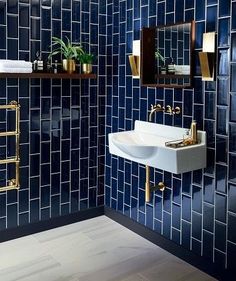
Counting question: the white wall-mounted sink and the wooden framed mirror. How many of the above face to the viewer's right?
0

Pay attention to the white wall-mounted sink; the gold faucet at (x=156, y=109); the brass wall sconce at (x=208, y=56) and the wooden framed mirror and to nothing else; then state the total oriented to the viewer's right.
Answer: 0

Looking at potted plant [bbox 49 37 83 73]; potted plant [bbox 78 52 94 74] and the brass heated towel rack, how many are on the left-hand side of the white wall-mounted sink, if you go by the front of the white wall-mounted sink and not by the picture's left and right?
0

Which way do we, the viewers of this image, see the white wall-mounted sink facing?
facing the viewer and to the left of the viewer

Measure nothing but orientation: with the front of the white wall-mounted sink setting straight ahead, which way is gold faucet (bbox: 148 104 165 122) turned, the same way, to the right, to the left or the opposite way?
the same way

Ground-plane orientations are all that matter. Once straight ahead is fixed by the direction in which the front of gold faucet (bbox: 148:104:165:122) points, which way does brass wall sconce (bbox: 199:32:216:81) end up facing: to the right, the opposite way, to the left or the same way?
the same way

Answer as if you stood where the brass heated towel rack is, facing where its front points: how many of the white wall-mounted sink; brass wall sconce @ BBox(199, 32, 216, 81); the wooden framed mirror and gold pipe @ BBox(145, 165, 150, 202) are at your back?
0

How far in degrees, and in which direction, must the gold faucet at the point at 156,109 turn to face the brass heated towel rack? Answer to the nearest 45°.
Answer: approximately 45° to its right

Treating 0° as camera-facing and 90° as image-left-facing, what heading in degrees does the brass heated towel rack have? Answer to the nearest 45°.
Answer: approximately 315°

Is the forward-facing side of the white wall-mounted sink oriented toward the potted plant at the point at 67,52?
no

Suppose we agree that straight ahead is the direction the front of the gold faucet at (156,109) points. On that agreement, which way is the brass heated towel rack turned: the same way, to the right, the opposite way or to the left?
to the left

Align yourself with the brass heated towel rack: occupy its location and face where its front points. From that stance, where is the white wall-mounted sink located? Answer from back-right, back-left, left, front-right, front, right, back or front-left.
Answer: front

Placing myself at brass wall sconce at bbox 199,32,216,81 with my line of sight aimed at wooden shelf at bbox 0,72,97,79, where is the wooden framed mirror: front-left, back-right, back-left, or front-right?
front-right

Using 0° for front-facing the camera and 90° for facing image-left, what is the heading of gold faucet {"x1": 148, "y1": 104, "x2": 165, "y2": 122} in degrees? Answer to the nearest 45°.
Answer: approximately 45°
